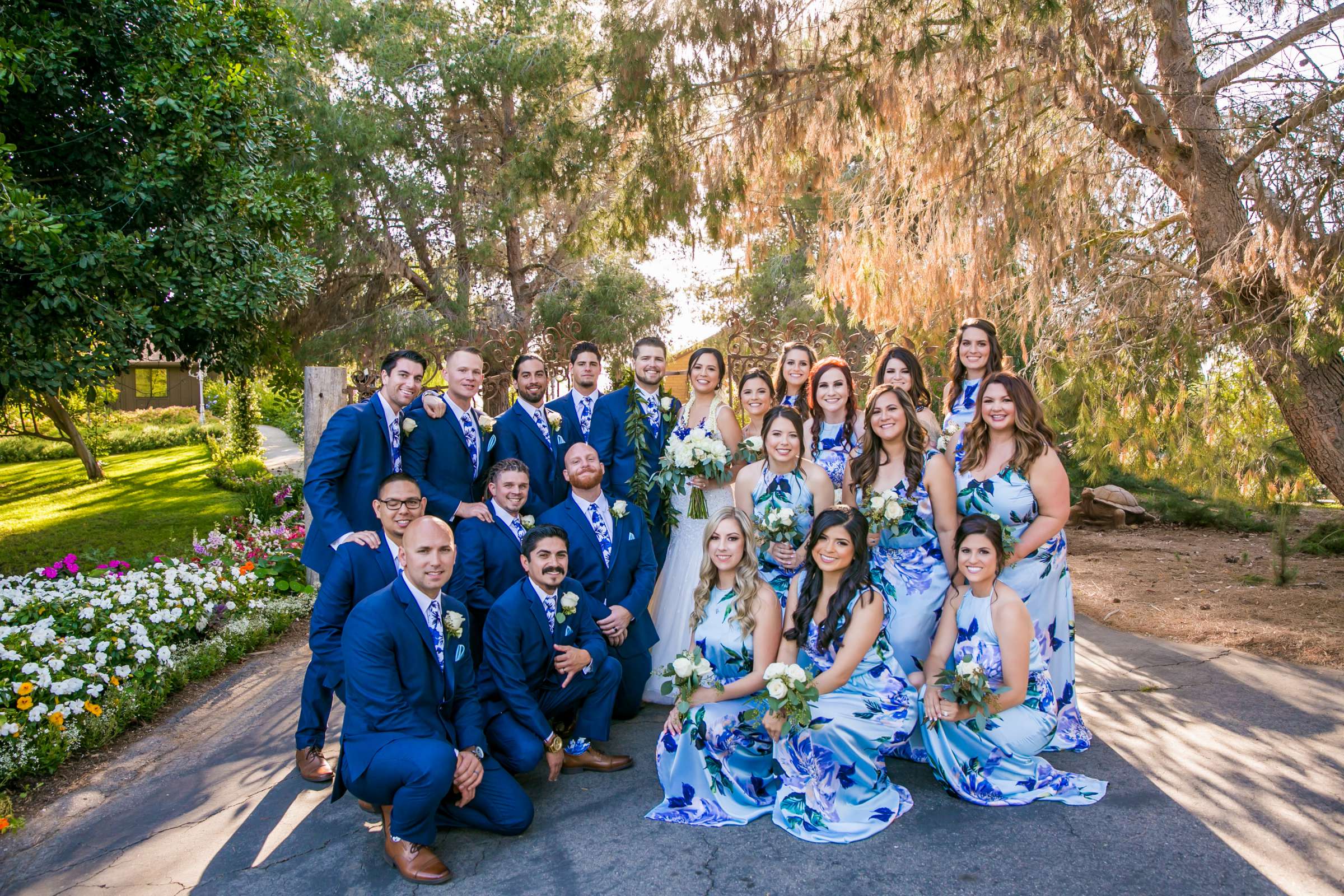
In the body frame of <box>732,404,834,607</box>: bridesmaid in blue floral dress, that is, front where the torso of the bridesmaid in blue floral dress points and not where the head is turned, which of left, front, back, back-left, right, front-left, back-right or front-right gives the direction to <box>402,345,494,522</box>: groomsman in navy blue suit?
right

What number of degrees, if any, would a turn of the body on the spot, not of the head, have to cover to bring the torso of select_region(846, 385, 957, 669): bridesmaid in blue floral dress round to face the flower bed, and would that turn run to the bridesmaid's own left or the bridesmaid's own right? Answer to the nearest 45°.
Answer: approximately 45° to the bridesmaid's own right

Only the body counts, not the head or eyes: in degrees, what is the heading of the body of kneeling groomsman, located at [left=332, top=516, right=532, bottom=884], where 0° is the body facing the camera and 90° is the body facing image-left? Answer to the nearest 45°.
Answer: approximately 315°

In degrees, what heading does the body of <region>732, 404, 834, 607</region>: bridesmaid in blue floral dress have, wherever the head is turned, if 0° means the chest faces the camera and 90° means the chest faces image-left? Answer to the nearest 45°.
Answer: approximately 0°

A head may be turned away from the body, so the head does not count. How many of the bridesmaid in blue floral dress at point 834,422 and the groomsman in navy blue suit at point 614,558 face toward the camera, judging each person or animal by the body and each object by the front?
2

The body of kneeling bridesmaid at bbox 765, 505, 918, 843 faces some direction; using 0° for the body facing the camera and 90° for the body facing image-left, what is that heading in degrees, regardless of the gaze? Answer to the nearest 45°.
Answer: approximately 45°

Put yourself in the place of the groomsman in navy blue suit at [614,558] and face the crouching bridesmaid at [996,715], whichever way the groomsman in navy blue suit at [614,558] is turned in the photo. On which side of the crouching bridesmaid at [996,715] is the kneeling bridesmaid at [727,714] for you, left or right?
right

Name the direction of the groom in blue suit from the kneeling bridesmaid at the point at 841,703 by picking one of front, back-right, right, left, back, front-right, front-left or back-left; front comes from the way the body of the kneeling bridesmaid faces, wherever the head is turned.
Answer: right

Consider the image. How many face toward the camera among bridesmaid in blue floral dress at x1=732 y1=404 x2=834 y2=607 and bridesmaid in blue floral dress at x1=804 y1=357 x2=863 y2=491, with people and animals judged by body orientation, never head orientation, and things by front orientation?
2
